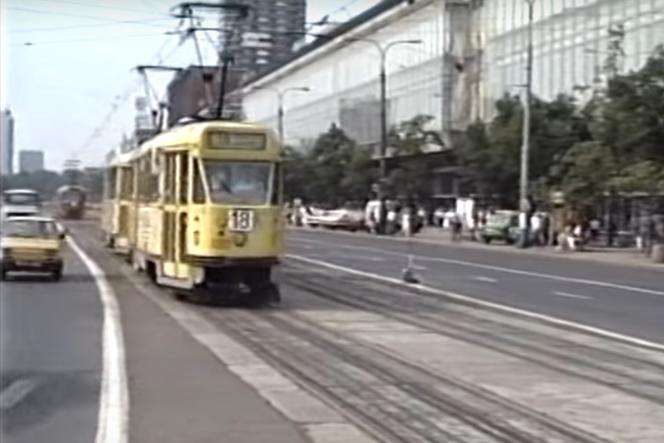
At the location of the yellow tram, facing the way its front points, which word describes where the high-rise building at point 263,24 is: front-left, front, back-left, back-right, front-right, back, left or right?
back-left

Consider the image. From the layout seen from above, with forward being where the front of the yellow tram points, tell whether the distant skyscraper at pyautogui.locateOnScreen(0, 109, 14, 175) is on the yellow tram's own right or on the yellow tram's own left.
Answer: on the yellow tram's own right

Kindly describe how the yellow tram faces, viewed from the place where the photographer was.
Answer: facing the viewer and to the right of the viewer

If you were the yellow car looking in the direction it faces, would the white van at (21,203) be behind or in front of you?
behind

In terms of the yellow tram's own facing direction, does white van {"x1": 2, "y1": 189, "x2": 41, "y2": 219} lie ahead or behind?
behind

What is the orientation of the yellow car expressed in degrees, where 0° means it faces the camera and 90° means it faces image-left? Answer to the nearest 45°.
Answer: approximately 0°

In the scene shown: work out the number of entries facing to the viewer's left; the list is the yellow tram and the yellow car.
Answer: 0
